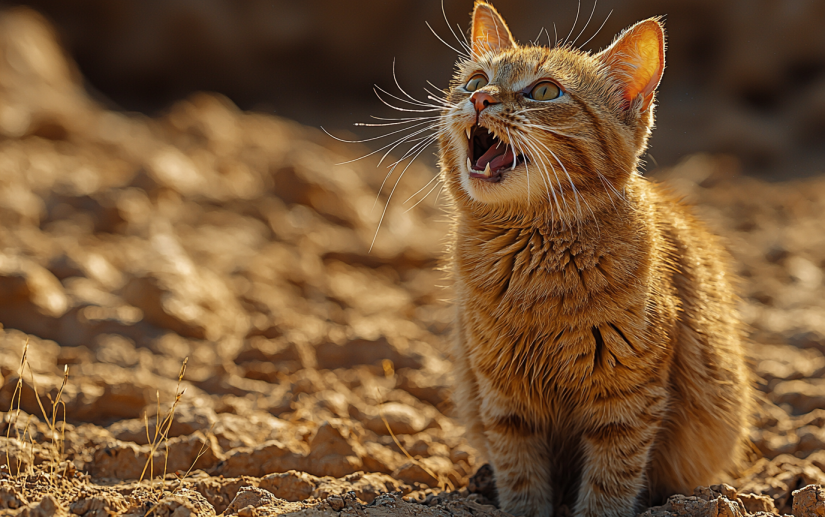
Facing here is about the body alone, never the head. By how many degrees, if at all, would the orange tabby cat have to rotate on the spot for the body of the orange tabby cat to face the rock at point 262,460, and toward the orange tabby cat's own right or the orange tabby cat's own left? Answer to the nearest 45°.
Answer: approximately 45° to the orange tabby cat's own right

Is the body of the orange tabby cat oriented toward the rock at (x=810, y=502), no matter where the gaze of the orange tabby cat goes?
no

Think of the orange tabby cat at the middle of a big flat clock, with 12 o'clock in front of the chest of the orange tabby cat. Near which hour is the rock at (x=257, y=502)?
The rock is roughly at 1 o'clock from the orange tabby cat.

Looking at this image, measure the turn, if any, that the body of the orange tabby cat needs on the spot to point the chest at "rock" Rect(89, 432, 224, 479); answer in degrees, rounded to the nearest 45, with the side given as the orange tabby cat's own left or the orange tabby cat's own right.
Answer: approximately 45° to the orange tabby cat's own right

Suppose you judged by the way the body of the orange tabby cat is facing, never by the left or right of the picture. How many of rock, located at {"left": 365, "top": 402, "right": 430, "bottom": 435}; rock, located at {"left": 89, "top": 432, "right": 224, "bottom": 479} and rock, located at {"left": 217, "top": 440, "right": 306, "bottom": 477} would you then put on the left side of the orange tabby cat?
0

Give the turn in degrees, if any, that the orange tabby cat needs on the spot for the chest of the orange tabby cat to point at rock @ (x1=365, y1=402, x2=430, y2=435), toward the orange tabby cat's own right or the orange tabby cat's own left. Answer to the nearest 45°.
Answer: approximately 90° to the orange tabby cat's own right

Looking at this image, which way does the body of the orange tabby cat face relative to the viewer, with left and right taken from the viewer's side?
facing the viewer and to the left of the viewer

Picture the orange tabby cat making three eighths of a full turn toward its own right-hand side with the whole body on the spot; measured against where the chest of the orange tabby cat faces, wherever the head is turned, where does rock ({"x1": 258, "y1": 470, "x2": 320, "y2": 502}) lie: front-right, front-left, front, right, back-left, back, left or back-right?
left
